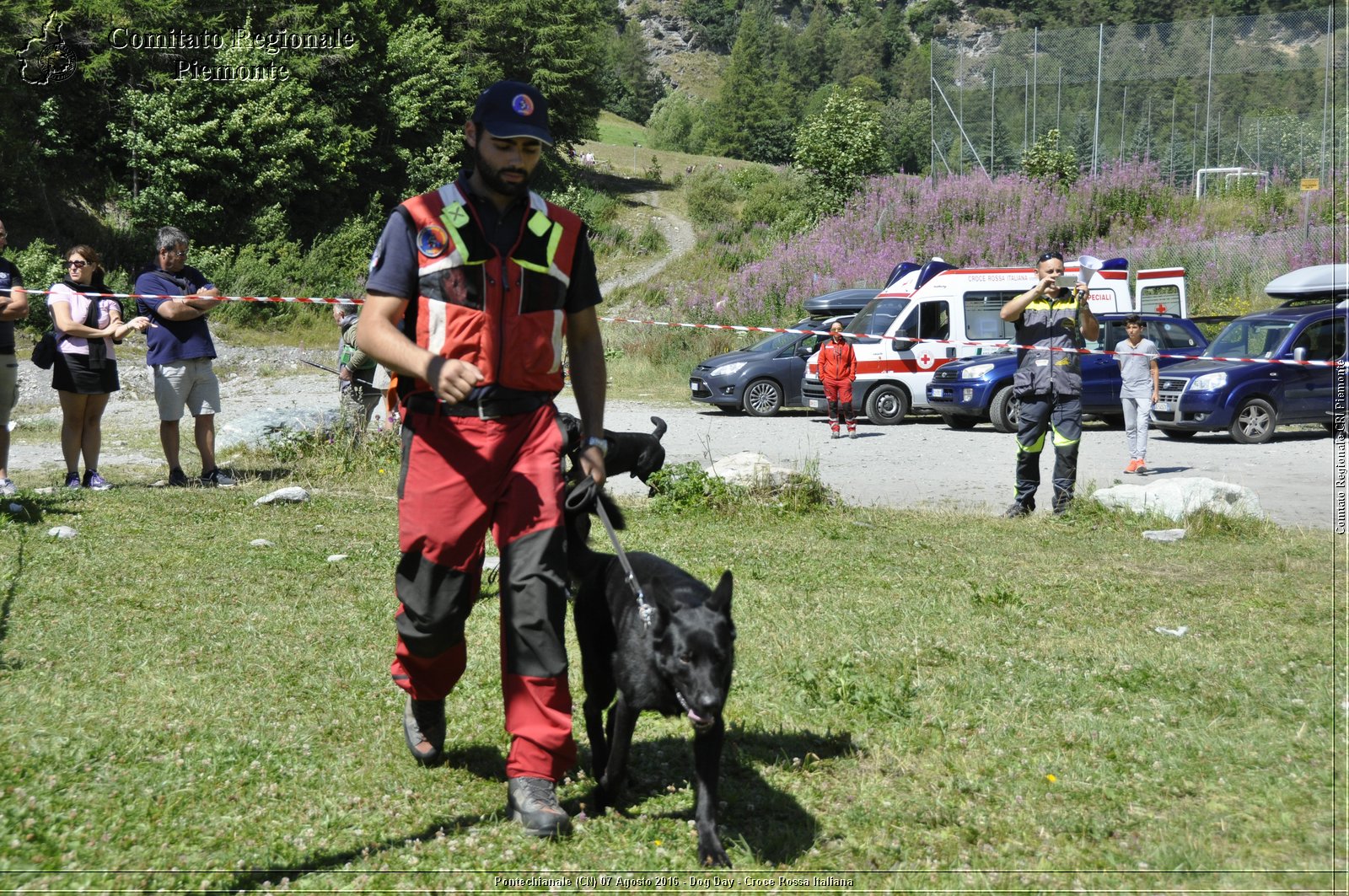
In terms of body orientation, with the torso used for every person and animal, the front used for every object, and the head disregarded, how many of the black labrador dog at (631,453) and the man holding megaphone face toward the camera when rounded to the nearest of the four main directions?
1

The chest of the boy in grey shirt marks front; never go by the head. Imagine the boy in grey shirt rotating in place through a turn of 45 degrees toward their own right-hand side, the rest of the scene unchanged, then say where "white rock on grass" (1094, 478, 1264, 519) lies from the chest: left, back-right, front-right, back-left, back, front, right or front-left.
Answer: front-left

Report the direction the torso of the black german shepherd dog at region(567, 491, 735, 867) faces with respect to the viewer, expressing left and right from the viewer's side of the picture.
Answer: facing the viewer and to the right of the viewer

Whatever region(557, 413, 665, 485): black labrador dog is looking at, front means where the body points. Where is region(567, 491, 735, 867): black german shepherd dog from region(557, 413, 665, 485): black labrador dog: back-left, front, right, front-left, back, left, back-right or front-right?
left

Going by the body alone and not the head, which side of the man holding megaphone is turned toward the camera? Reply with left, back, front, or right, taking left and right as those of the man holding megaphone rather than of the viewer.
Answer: front

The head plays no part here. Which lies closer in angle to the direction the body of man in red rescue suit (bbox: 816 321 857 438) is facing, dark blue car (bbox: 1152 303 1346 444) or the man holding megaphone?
the man holding megaphone

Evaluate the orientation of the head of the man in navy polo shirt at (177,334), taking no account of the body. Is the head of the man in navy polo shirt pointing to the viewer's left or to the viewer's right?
to the viewer's right

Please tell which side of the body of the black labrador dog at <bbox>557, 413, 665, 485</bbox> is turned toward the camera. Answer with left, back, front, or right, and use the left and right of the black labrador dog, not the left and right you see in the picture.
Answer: left

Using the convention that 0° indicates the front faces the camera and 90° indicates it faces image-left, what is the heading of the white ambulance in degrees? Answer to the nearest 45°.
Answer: approximately 45°

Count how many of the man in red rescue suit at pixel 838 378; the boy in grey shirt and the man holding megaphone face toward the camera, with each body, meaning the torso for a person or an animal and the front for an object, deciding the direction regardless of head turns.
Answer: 3

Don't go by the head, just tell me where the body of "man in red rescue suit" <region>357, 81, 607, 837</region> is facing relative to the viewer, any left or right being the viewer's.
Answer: facing the viewer
